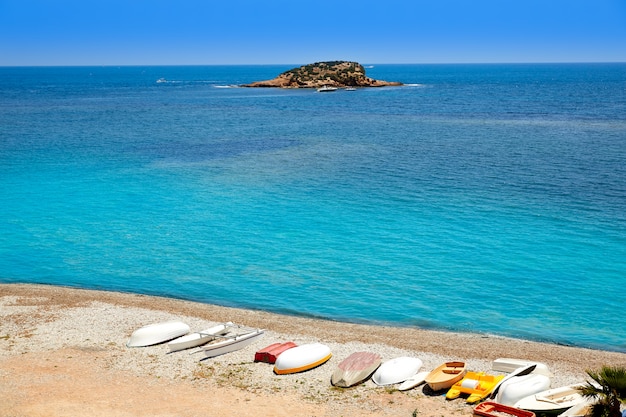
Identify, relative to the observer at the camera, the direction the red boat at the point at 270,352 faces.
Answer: facing away from the viewer and to the right of the viewer

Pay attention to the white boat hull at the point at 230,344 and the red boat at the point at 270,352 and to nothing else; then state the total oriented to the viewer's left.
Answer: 0

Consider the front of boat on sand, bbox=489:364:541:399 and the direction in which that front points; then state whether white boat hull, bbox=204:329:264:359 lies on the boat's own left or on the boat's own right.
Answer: on the boat's own left

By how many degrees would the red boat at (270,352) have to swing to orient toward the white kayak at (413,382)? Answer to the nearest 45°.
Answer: approximately 90° to its right

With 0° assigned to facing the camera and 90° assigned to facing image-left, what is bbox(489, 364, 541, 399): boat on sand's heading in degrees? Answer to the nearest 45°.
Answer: approximately 225°

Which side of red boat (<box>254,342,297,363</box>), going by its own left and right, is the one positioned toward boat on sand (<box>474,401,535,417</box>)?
right
